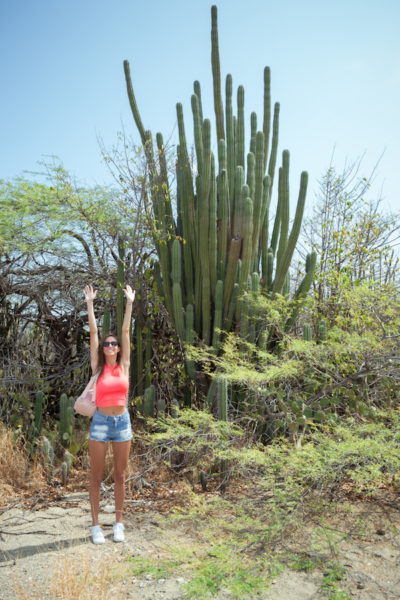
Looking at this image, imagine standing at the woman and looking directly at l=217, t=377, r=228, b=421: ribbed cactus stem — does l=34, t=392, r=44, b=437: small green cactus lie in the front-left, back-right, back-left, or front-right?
front-left

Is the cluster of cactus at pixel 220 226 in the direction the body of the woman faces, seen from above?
no

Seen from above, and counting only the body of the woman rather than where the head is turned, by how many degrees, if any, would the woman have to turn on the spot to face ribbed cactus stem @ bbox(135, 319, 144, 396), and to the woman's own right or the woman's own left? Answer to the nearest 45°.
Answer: approximately 180°

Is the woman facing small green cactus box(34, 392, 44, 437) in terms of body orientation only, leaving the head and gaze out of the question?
no

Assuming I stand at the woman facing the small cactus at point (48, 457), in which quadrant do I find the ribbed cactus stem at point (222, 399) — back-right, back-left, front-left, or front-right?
front-right

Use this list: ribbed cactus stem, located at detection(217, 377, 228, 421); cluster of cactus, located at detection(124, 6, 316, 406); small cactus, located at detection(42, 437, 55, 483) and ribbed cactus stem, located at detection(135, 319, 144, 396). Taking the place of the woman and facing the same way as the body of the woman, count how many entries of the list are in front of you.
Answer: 0

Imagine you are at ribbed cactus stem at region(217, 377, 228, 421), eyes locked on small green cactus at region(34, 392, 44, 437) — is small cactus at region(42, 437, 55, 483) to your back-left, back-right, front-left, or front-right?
front-left

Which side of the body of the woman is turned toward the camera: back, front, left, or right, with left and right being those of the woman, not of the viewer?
front

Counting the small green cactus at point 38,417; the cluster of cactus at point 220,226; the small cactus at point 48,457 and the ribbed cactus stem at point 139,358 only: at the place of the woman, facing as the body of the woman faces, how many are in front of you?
0

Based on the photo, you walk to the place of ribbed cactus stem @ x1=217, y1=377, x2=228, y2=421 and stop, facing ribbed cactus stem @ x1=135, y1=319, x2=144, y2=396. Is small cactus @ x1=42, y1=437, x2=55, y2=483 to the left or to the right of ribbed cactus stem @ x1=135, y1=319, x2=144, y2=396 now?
left

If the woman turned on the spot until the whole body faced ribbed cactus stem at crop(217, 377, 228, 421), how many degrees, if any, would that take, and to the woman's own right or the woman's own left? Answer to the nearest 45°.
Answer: approximately 135° to the woman's own left

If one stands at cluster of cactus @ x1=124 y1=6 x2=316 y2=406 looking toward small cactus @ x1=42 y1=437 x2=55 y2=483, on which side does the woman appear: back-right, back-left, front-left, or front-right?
front-left

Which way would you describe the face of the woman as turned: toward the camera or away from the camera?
toward the camera

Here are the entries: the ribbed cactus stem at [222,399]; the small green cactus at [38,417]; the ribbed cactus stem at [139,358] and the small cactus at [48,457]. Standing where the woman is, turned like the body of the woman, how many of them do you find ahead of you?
0

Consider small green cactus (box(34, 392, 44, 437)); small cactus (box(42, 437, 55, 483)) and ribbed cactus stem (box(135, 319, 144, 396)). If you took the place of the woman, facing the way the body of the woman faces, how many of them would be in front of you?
0
